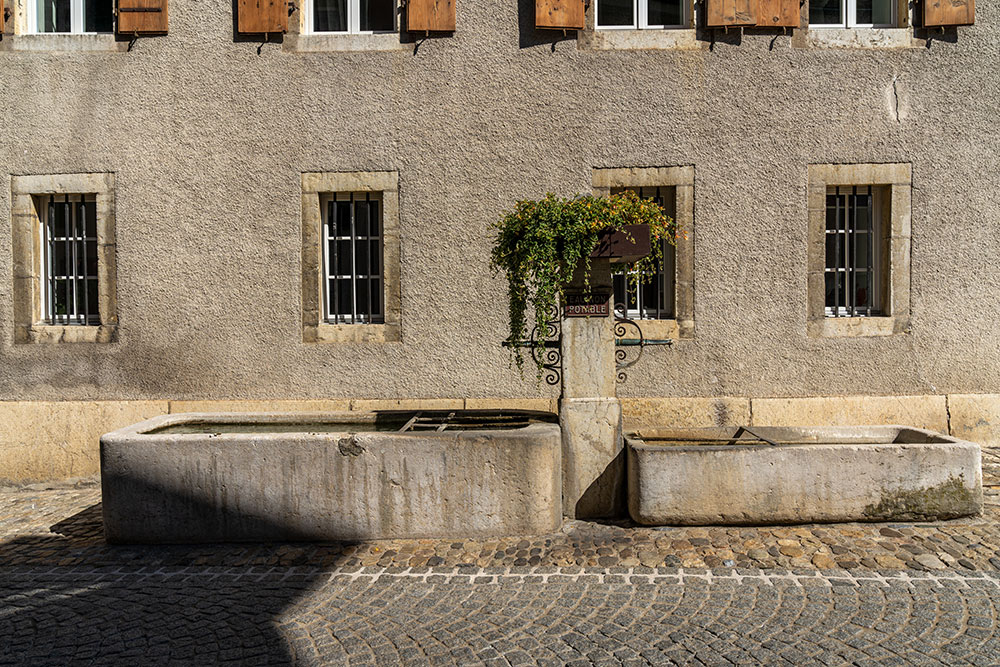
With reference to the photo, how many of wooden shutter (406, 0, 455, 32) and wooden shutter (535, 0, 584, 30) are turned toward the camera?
2

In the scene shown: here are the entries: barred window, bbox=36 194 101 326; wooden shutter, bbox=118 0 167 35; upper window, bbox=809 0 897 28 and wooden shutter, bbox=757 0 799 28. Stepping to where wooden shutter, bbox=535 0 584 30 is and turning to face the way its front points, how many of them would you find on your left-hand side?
2

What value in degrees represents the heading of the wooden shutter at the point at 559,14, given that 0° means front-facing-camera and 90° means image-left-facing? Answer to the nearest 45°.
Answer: approximately 0°

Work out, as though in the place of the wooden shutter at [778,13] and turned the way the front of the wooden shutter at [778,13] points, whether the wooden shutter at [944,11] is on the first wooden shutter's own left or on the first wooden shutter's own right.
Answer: on the first wooden shutter's own left

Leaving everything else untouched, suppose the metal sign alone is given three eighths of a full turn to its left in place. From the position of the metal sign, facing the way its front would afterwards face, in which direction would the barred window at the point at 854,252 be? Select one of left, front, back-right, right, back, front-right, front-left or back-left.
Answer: front
